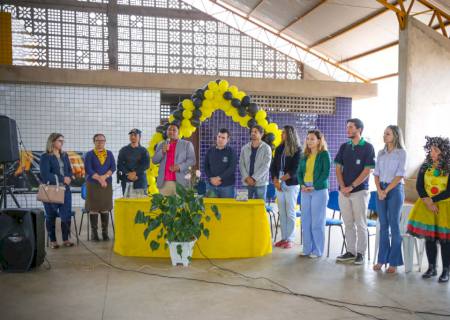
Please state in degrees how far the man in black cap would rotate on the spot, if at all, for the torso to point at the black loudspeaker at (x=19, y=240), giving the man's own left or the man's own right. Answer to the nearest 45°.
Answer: approximately 45° to the man's own right

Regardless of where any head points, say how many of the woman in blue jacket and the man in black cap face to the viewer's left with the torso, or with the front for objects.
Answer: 0

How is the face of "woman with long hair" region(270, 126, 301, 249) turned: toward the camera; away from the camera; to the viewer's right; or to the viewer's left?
to the viewer's left

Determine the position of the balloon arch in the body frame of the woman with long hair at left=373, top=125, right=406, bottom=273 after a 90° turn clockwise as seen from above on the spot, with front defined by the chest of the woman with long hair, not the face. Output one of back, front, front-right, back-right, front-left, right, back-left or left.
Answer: front

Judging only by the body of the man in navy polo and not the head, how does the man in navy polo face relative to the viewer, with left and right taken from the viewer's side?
facing the viewer and to the left of the viewer

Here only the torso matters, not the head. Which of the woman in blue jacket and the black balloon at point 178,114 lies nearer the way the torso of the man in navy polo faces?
the woman in blue jacket

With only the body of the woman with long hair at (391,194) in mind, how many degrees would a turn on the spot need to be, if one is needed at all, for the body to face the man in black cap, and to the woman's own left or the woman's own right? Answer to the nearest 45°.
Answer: approximately 45° to the woman's own right

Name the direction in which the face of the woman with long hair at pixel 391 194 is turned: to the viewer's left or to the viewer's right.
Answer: to the viewer's left

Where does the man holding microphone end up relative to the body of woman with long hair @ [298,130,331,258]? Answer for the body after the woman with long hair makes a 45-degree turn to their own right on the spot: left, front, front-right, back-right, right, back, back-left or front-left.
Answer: front

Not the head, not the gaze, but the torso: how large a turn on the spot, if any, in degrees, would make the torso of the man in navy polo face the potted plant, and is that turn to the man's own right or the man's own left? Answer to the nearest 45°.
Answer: approximately 45° to the man's own right

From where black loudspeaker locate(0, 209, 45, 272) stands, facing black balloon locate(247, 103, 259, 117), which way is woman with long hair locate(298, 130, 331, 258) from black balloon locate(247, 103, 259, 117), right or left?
right

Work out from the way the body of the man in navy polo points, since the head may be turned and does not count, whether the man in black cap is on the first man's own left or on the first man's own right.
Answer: on the first man's own right

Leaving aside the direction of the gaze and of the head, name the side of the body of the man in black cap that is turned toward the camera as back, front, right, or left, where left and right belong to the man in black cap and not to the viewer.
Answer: front

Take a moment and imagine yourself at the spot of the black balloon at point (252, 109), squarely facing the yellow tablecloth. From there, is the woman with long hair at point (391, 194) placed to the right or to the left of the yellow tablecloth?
left

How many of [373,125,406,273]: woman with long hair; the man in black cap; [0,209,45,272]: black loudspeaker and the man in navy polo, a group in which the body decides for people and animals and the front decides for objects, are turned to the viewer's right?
0

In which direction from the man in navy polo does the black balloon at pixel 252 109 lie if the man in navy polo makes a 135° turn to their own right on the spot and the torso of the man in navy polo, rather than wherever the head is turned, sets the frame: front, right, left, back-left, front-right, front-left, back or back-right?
front-left

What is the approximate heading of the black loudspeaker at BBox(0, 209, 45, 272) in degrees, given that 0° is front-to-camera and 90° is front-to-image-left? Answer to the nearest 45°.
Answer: approximately 45°
